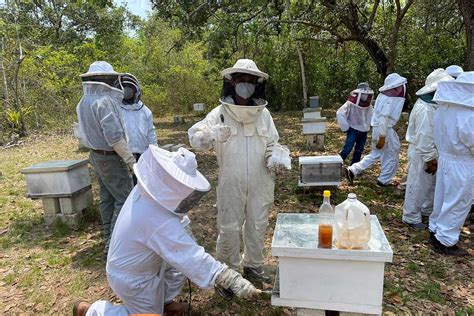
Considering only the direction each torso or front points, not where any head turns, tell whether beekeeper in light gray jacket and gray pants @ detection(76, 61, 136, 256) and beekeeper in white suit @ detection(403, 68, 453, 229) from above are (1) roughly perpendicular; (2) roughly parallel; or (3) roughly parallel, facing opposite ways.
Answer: roughly perpendicular

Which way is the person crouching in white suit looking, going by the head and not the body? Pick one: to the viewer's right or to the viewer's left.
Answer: to the viewer's right

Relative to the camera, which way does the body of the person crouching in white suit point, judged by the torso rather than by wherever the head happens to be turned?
to the viewer's right

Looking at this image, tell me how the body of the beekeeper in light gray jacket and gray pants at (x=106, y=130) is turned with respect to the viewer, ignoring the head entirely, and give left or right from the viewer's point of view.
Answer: facing away from the viewer and to the right of the viewer

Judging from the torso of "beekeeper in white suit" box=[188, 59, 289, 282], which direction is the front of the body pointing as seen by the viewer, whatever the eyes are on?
toward the camera

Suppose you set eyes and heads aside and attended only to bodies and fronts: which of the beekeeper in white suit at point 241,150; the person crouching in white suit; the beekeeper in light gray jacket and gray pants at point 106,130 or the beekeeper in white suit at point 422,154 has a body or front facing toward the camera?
the beekeeper in white suit at point 241,150

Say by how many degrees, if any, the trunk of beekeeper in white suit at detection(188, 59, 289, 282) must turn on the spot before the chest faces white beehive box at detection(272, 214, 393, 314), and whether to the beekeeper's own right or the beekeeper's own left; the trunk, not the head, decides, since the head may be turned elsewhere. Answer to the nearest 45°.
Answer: approximately 45° to the beekeeper's own left

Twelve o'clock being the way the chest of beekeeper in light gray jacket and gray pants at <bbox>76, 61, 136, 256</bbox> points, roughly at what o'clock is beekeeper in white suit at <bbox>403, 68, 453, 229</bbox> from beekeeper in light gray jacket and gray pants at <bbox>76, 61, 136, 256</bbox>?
beekeeper in white suit at <bbox>403, 68, 453, 229</bbox> is roughly at 2 o'clock from beekeeper in light gray jacket and gray pants at <bbox>76, 61, 136, 256</bbox>.

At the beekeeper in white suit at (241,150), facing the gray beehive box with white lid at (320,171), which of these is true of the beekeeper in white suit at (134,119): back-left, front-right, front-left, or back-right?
front-left

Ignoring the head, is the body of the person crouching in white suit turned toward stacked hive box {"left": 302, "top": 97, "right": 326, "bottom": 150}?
no

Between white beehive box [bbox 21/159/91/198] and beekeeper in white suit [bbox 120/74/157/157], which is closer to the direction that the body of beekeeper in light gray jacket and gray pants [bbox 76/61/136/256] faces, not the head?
the beekeeper in white suit

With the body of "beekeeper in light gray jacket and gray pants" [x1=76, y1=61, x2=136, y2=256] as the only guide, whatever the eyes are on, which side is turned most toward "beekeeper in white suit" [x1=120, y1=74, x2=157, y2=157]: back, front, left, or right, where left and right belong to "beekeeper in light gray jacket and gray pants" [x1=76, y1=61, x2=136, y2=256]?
front

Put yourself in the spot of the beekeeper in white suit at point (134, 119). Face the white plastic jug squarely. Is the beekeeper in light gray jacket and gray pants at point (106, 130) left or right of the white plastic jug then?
right
